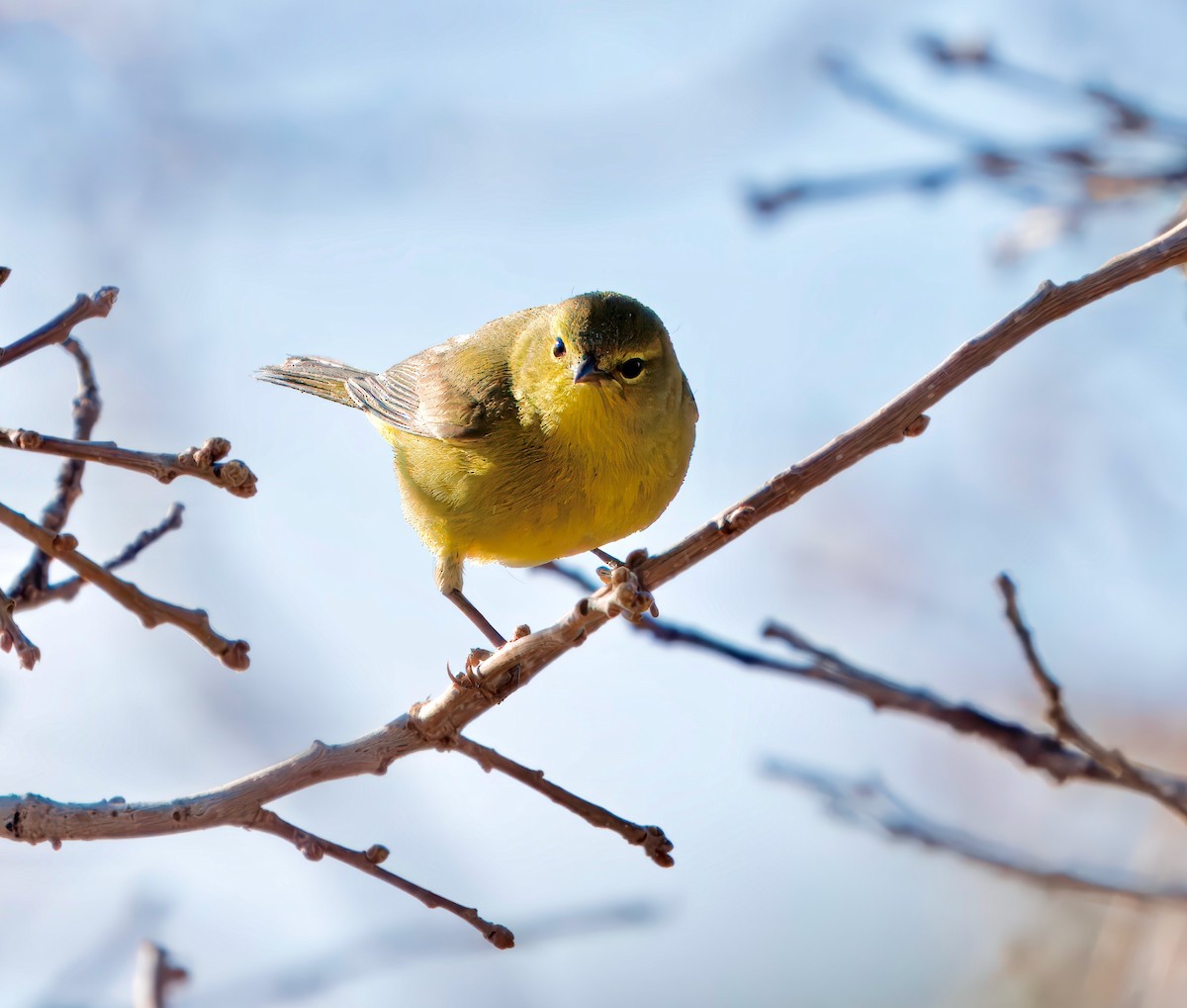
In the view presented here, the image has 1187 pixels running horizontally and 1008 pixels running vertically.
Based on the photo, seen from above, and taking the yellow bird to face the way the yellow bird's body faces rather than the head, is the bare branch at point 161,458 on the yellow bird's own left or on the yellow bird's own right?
on the yellow bird's own right

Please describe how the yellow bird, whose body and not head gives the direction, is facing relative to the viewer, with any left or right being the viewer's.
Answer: facing the viewer and to the right of the viewer

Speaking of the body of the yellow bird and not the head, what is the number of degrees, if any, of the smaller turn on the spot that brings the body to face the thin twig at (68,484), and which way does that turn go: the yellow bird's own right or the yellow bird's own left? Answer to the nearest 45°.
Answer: approximately 90° to the yellow bird's own right
